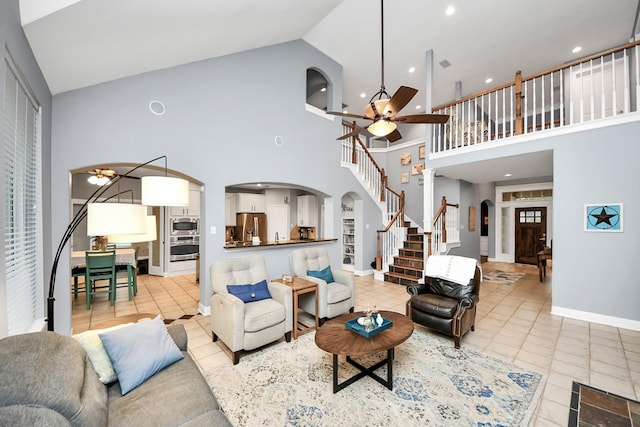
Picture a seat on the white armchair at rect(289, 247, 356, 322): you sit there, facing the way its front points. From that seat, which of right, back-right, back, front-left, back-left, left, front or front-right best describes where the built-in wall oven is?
back

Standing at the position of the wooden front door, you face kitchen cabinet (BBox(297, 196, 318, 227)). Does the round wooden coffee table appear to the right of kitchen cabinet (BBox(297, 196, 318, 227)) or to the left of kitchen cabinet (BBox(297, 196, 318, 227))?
left

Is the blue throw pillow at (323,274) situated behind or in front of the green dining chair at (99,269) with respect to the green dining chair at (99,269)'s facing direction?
behind

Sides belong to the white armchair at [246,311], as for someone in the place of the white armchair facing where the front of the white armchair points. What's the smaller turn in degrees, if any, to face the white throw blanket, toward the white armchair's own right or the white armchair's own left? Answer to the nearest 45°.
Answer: approximately 45° to the white armchair's own left

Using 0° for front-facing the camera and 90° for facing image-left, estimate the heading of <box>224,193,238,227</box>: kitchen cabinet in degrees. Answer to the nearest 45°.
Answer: approximately 315°

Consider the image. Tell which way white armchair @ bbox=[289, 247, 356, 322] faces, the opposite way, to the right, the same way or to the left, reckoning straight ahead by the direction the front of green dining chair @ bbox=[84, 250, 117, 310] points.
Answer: the opposite way

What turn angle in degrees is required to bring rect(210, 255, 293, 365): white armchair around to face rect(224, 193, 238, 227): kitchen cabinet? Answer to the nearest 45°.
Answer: approximately 135° to its left

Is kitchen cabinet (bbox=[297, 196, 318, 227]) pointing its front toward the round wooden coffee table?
yes

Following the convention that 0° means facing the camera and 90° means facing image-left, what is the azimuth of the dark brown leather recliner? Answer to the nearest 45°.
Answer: approximately 45°

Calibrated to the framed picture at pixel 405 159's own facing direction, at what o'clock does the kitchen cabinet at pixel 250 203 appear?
The kitchen cabinet is roughly at 2 o'clock from the framed picture.
